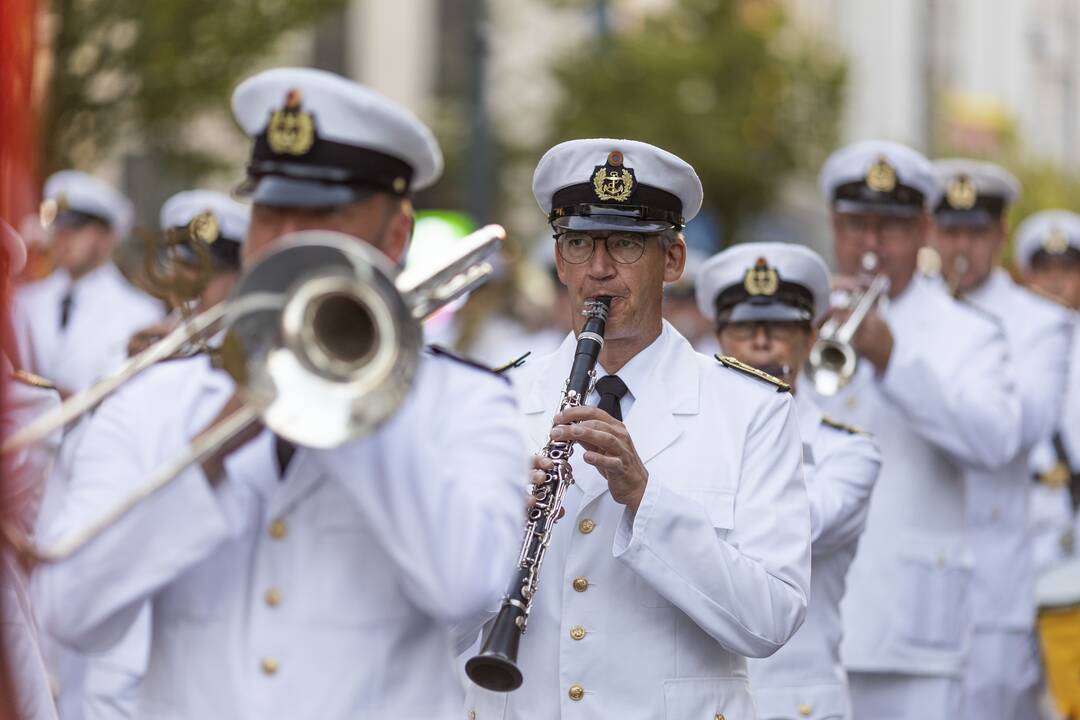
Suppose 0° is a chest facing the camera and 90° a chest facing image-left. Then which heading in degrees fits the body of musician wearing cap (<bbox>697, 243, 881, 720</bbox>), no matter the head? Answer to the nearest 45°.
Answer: approximately 0°

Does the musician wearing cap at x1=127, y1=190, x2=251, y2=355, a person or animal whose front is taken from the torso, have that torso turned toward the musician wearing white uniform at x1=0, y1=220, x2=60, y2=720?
yes

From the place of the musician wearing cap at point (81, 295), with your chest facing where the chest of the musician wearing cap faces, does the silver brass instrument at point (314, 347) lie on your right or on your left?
on your left

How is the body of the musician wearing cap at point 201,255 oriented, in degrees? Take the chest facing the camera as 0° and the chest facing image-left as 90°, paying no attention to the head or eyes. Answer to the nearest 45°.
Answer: approximately 0°

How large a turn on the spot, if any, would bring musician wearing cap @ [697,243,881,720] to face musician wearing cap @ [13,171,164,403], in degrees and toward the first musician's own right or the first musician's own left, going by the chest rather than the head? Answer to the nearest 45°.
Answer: approximately 135° to the first musician's own right

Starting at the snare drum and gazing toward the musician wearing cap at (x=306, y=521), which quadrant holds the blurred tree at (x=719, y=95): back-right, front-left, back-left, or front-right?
back-right

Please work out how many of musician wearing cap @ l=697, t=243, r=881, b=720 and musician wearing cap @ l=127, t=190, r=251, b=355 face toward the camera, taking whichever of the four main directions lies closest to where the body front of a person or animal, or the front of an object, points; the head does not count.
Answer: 2

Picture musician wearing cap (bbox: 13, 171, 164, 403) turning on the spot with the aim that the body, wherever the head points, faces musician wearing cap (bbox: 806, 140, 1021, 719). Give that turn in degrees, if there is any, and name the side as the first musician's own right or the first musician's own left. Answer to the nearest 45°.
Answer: approximately 90° to the first musician's own left

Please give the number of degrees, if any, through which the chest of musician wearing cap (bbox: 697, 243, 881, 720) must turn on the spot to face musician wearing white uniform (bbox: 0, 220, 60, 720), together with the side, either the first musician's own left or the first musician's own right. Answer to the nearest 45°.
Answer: approximately 45° to the first musician's own right

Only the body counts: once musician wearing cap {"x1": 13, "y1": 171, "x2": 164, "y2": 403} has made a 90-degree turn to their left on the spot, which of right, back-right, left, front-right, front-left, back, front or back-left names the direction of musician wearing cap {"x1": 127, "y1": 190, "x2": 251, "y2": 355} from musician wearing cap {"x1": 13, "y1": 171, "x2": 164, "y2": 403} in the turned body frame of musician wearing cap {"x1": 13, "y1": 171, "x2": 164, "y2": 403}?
front-right

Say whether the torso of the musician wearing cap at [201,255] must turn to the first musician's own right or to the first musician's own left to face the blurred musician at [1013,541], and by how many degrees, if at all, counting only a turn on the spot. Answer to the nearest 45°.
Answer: approximately 90° to the first musician's own left
